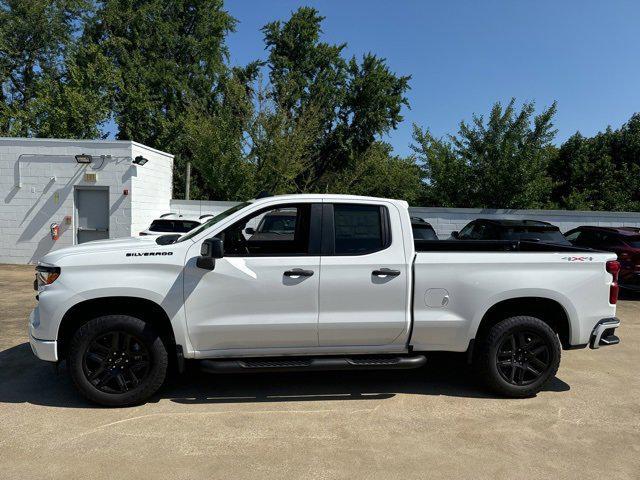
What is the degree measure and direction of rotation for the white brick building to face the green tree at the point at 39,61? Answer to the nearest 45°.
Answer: approximately 180°

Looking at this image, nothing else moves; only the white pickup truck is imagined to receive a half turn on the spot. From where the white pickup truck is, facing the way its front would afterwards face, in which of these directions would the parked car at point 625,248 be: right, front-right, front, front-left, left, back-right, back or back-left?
front-left

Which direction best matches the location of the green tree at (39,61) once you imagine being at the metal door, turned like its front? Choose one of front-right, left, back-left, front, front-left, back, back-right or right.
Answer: back

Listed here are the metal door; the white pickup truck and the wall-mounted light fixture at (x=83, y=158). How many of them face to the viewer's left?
1

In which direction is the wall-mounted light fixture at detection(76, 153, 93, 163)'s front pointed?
toward the camera

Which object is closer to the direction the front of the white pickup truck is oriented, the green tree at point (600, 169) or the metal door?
the metal door

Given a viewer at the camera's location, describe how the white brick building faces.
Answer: facing the viewer

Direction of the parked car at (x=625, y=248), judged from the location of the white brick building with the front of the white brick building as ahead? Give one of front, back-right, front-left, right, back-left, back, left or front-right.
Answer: front-left

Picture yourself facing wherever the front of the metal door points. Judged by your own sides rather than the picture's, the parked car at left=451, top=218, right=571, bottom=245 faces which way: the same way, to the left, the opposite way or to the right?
to the right

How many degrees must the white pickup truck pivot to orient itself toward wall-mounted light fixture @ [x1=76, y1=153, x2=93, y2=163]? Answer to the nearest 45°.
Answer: approximately 45° to its right

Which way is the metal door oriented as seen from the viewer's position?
toward the camera

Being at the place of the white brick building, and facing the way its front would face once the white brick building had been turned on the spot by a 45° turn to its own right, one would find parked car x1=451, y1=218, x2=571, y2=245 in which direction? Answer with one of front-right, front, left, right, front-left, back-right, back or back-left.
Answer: left

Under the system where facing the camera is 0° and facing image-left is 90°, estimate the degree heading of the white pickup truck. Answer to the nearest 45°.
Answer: approximately 90°

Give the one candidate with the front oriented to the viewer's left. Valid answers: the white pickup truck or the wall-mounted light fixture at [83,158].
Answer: the white pickup truck
